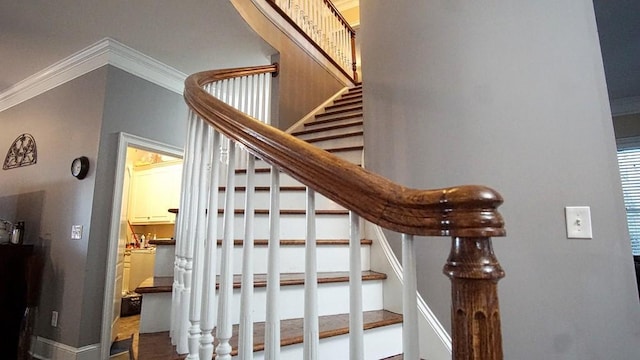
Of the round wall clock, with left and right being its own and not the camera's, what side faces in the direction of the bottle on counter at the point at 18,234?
right

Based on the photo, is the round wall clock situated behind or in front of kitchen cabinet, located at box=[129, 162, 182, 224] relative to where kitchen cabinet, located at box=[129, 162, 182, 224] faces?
in front

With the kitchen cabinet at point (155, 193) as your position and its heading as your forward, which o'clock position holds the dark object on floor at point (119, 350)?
The dark object on floor is roughly at 12 o'clock from the kitchen cabinet.

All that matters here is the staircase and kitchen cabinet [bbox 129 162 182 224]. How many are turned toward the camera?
2

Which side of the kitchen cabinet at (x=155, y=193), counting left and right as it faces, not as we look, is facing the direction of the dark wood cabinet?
front

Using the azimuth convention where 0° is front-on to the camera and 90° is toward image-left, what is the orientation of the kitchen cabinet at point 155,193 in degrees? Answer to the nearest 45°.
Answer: approximately 0°
